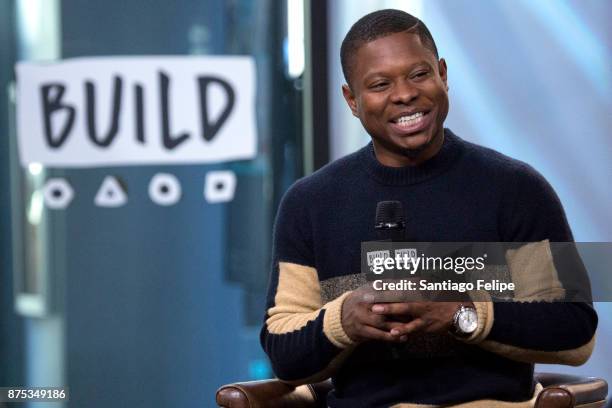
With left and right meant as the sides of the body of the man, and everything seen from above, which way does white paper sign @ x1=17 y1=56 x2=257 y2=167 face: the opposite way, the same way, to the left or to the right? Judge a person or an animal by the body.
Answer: the same way

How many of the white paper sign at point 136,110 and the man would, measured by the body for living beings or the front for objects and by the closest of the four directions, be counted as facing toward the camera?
2

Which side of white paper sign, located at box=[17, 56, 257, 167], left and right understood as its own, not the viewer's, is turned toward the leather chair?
front

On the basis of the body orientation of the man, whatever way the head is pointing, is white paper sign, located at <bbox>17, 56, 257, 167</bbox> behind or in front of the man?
behind

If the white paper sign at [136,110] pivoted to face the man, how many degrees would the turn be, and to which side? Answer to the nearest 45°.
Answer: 0° — it already faces them

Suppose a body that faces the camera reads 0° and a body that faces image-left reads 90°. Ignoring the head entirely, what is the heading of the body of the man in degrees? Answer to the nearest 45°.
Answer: approximately 0°

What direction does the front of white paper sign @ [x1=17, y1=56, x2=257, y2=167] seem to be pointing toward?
toward the camera
